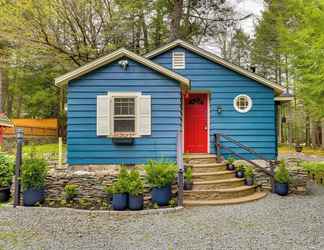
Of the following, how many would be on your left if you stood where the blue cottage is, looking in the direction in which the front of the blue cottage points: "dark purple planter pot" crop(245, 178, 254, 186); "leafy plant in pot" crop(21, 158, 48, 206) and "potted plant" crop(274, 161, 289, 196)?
2

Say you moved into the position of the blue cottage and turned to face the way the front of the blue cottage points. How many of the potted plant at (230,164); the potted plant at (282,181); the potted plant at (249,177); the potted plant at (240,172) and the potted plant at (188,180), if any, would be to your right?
0

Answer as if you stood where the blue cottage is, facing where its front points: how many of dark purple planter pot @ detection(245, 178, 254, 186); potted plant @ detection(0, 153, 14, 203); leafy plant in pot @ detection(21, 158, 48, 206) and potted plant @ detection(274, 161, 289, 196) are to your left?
2

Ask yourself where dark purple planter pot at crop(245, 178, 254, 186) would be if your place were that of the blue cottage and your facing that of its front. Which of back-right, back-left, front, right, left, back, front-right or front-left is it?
left

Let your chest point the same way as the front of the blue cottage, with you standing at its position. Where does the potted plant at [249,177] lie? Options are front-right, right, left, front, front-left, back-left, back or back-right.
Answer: left

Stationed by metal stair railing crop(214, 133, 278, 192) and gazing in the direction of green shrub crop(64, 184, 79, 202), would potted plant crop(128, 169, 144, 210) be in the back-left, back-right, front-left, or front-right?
front-left

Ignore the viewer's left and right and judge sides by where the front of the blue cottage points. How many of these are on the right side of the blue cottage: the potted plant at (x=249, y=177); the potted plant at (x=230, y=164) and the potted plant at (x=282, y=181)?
0

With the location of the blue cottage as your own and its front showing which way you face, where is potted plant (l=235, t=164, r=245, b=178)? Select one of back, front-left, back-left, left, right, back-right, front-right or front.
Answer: left

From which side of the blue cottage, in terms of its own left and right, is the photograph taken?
front

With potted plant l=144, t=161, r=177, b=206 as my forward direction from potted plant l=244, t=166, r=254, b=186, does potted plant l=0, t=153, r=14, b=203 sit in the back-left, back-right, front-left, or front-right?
front-right

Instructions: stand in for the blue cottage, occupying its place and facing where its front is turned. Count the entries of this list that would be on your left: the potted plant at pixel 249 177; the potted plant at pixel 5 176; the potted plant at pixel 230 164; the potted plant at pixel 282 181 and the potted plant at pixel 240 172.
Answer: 4

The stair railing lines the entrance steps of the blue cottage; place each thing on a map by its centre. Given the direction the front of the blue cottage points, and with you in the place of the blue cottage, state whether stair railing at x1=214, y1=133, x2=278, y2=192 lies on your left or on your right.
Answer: on your left

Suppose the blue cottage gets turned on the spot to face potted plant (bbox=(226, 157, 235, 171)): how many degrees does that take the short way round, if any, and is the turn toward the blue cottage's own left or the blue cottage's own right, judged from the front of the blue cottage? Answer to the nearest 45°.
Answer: approximately 90° to the blue cottage's own left
